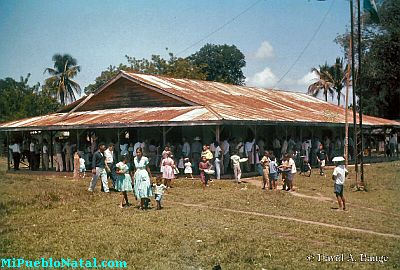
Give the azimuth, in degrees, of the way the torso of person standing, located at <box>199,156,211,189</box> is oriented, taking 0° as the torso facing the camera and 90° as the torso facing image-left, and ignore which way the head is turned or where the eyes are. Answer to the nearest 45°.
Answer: approximately 0°
